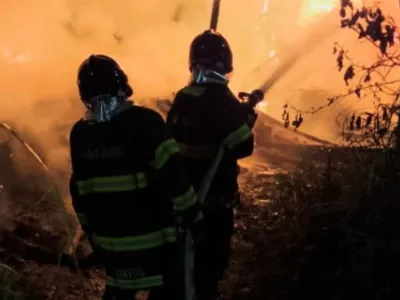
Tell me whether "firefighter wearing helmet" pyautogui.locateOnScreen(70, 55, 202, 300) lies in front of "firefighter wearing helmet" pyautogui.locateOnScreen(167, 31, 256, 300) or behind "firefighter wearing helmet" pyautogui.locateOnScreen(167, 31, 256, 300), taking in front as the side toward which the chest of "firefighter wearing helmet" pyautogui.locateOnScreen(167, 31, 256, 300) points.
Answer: behind

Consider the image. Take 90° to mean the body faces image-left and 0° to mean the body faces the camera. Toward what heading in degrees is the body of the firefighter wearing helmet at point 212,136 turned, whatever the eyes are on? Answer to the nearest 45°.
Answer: approximately 180°

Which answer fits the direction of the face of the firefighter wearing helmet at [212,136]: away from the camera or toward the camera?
away from the camera

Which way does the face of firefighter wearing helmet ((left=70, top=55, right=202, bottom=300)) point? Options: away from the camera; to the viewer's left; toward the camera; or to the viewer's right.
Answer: away from the camera
